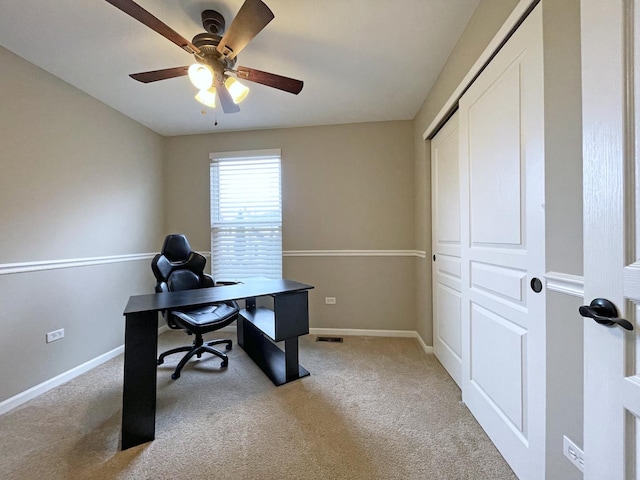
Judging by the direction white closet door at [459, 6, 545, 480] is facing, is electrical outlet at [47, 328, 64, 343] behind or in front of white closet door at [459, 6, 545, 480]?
in front

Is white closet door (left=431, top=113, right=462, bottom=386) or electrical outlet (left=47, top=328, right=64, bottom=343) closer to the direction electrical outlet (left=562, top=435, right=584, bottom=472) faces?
the electrical outlet

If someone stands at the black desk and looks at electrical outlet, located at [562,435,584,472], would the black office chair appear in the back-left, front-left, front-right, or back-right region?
back-left

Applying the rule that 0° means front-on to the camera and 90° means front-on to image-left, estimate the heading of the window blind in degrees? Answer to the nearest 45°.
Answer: approximately 0°

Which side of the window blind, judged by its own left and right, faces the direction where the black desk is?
front

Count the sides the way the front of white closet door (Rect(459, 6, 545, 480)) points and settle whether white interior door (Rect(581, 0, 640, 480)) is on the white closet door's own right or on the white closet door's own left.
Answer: on the white closet door's own left

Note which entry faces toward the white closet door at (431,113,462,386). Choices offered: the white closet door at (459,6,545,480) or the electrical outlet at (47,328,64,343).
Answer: the electrical outlet

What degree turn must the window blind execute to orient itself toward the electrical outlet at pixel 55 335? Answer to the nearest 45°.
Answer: approximately 45° to its right

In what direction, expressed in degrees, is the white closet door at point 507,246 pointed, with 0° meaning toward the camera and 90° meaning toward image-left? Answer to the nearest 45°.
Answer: approximately 45°

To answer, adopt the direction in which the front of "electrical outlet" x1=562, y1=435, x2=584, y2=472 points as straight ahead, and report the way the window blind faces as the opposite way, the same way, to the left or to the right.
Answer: to the left

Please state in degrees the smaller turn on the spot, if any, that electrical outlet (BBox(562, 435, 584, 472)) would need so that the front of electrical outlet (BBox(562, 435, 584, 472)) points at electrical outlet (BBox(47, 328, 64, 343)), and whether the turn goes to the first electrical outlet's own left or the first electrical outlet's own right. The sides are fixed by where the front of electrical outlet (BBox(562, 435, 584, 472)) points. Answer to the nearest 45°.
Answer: approximately 45° to the first electrical outlet's own right

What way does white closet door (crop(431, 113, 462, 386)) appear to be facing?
to the viewer's left

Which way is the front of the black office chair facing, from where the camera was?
facing the viewer and to the right of the viewer

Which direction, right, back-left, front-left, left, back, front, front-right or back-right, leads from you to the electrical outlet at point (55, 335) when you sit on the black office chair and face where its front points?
back-right
